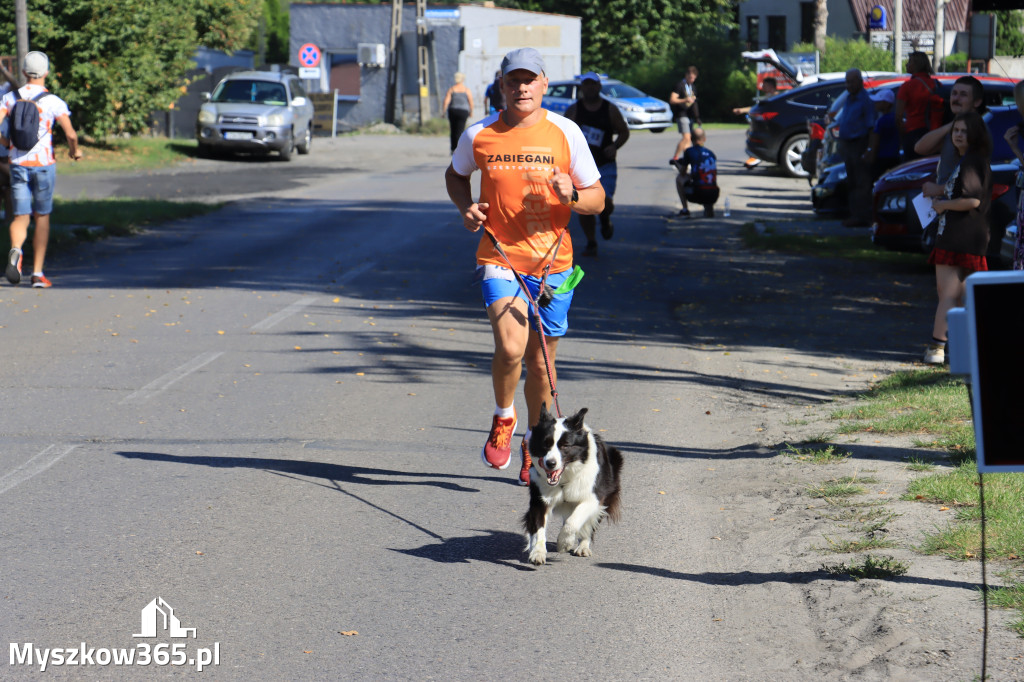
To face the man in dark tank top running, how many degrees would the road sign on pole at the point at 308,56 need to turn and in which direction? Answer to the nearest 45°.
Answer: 0° — it already faces them

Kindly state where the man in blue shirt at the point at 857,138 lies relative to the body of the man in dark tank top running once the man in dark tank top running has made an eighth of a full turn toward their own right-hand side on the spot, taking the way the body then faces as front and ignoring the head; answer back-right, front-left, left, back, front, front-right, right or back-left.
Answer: back

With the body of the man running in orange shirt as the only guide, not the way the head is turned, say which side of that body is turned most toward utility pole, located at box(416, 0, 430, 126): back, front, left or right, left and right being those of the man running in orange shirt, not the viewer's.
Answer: back

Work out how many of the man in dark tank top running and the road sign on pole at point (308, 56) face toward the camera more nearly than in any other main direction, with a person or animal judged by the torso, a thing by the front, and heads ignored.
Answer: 2

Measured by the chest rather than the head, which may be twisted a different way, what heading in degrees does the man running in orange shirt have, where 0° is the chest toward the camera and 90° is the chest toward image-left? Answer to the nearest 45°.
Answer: approximately 0°

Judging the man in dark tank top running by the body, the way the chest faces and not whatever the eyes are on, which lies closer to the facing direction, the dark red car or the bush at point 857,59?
the dark red car

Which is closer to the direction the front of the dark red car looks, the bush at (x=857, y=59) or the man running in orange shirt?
the man running in orange shirt

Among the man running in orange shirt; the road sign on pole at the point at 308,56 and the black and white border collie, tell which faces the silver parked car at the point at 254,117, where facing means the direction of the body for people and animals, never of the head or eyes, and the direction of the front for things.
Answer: the road sign on pole

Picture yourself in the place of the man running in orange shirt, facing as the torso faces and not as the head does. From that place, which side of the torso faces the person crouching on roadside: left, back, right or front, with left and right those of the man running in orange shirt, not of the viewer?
back

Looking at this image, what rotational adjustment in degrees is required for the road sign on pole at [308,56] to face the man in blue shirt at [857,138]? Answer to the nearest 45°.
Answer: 0° — it already faces them
